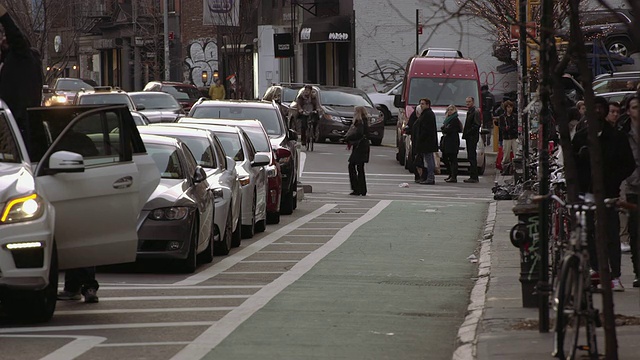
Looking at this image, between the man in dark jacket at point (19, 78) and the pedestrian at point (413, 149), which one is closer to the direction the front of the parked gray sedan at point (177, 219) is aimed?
the man in dark jacket
